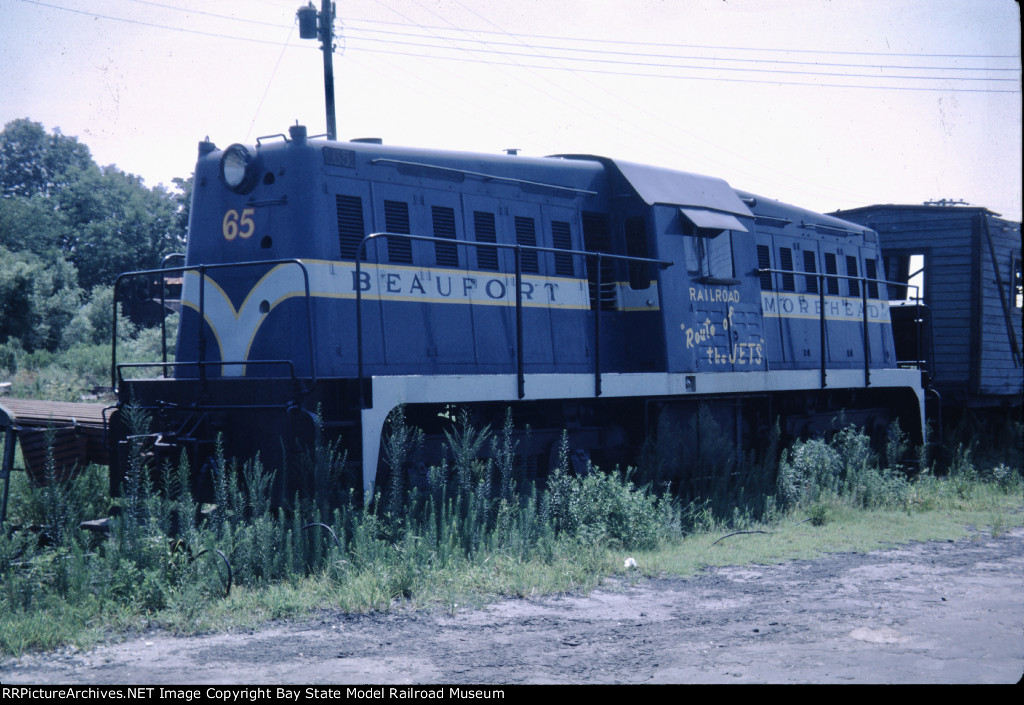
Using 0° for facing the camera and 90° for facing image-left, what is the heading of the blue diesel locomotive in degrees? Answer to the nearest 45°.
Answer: approximately 45°

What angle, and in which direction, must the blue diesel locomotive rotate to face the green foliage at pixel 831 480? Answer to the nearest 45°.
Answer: approximately 180°

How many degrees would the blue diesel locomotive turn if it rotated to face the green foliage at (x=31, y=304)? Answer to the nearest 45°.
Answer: approximately 90° to its right
